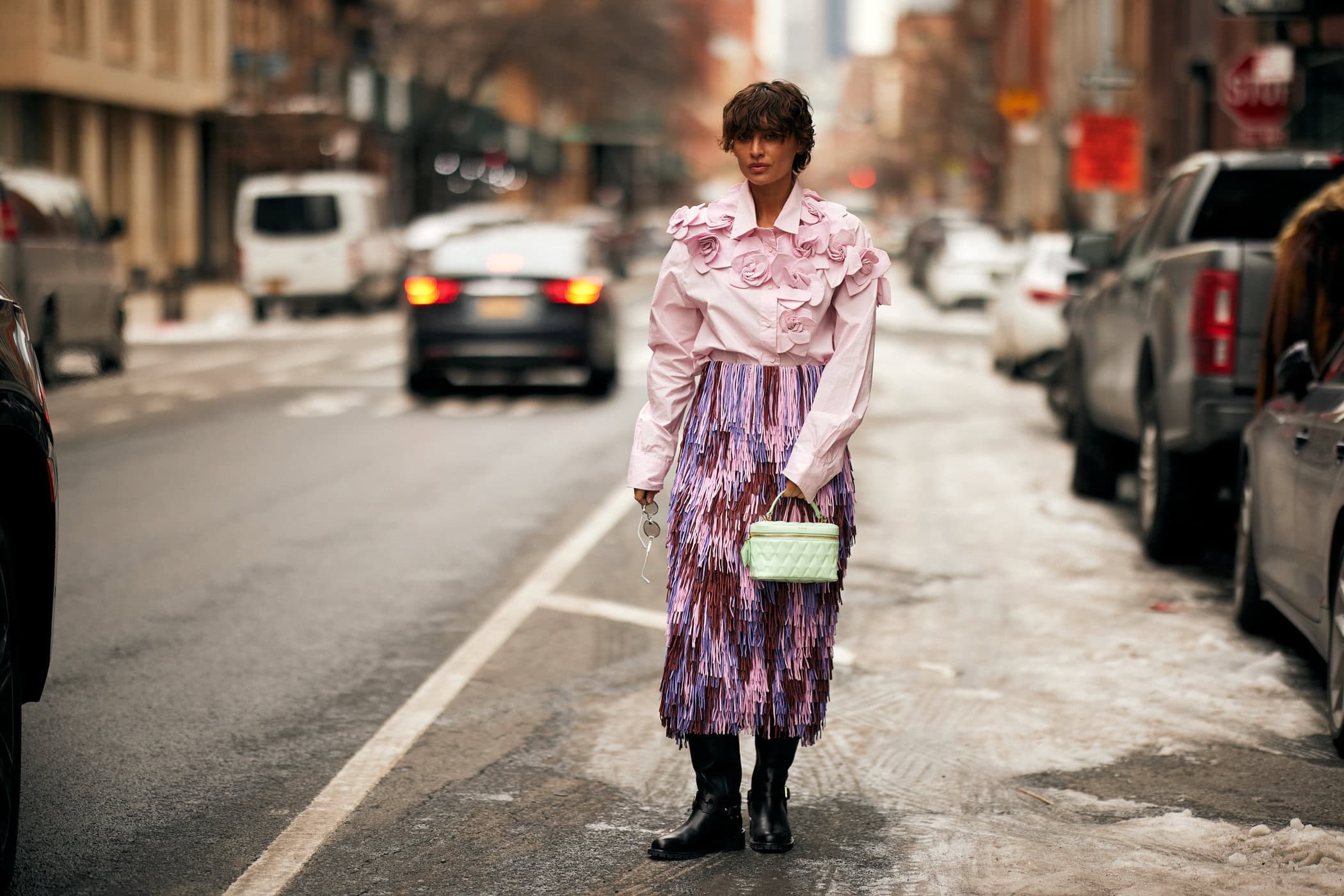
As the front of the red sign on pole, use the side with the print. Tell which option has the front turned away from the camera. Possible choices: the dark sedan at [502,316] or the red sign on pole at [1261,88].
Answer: the dark sedan

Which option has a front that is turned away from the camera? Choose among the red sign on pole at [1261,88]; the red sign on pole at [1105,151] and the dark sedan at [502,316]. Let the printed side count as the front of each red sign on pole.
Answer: the dark sedan

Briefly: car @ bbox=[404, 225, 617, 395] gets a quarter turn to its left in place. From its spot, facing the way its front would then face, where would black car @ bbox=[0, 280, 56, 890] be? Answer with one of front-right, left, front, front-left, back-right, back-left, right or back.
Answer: left

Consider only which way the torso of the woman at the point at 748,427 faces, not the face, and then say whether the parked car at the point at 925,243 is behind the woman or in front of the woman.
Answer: behind

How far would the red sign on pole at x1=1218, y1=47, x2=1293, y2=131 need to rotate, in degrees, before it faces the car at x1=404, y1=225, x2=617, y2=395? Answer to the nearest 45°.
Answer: approximately 90° to its right

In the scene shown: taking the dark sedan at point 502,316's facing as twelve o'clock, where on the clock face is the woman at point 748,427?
The woman is roughly at 6 o'clock from the dark sedan.

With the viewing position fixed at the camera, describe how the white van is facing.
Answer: facing away from the viewer and to the right of the viewer

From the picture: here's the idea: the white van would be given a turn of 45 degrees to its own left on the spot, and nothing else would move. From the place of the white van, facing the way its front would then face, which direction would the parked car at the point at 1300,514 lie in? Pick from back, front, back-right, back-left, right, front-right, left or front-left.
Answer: back

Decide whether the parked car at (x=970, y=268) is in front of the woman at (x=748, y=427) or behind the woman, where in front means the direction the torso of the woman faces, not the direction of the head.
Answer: behind

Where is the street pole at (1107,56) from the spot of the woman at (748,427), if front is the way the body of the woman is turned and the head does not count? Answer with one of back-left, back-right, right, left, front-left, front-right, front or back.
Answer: back

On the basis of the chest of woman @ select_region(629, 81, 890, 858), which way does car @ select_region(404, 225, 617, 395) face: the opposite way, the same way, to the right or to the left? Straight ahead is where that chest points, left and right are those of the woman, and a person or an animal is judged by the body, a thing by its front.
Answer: the opposite way

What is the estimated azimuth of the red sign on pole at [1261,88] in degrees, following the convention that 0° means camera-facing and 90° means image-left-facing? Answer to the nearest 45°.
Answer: approximately 0°

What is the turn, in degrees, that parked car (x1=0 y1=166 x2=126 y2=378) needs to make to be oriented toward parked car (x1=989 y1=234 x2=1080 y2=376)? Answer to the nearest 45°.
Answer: approximately 45° to its right

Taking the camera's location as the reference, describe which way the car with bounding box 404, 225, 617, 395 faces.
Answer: facing away from the viewer
